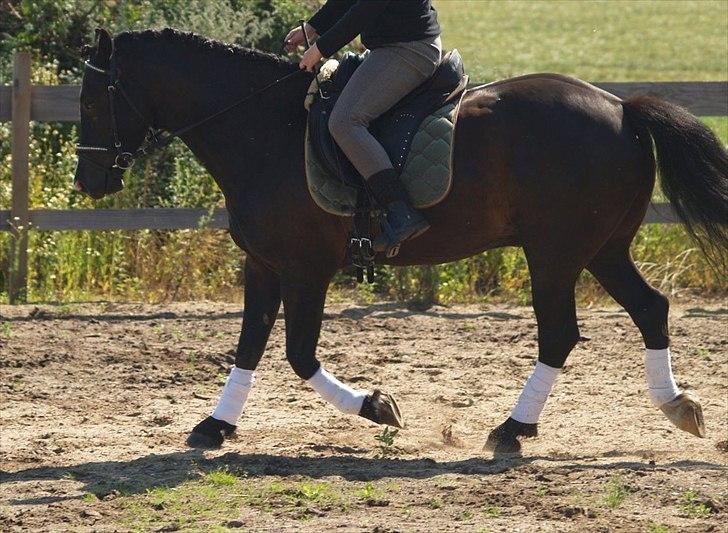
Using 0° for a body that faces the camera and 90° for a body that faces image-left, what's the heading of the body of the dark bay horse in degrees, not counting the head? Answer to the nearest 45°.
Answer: approximately 90°

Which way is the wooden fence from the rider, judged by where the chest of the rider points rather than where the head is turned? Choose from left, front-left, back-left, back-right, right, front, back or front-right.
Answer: front-right

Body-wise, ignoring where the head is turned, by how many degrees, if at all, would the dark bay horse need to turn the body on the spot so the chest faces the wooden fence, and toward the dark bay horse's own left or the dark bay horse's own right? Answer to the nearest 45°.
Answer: approximately 45° to the dark bay horse's own right

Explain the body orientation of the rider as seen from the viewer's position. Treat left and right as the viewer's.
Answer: facing to the left of the viewer
